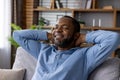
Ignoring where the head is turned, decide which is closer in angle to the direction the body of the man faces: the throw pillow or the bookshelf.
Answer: the throw pillow

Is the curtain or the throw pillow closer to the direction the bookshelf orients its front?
the throw pillow

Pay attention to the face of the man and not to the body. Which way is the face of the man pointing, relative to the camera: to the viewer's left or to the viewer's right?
to the viewer's left

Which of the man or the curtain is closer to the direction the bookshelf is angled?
the man

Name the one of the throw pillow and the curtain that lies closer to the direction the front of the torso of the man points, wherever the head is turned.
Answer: the throw pillow

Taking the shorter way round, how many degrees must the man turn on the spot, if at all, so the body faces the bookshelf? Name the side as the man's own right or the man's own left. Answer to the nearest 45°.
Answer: approximately 135° to the man's own right

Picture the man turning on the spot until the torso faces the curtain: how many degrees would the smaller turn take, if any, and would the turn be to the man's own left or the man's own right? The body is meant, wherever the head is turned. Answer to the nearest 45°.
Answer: approximately 90° to the man's own right

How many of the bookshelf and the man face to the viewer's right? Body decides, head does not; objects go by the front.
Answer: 0

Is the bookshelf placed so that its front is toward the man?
yes

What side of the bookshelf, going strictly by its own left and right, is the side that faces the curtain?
right

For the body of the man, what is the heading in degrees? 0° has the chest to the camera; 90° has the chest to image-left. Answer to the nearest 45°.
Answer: approximately 45°

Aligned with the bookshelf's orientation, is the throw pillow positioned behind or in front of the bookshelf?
in front
